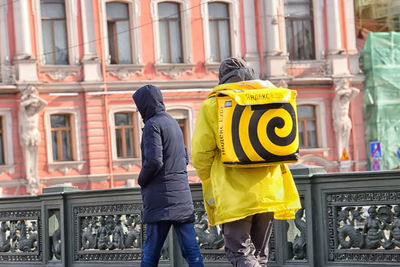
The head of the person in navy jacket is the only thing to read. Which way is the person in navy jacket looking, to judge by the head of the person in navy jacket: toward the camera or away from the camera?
away from the camera

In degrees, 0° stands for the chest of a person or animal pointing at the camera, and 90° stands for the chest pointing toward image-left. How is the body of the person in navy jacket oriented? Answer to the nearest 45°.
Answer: approximately 135°

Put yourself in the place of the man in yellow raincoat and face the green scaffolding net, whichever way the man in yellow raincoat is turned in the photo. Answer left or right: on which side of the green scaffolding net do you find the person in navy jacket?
left

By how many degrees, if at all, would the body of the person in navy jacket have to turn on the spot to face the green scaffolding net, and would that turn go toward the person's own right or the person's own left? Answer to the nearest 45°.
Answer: approximately 45° to the person's own right

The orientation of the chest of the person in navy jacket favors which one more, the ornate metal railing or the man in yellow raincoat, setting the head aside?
the ornate metal railing

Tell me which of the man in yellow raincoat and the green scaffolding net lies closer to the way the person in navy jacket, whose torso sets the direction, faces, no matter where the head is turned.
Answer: the green scaffolding net
